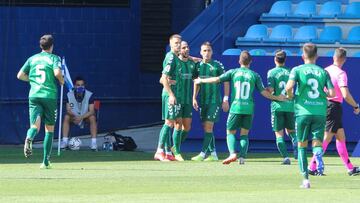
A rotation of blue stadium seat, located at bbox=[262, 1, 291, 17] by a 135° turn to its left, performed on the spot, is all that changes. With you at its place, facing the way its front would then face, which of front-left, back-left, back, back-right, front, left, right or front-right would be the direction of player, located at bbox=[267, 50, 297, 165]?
right

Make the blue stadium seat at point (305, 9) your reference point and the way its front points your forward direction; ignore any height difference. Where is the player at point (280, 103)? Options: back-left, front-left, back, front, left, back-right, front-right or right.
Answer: front-left

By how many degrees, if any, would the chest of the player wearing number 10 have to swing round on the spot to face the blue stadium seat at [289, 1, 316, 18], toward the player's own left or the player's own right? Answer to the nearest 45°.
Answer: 0° — they already face it

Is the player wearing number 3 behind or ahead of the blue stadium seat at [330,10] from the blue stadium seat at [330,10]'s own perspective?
ahead

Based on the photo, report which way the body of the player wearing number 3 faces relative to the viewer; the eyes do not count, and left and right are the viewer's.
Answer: facing away from the viewer

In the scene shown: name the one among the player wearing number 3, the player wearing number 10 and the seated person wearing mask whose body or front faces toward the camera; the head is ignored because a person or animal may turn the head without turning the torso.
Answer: the seated person wearing mask

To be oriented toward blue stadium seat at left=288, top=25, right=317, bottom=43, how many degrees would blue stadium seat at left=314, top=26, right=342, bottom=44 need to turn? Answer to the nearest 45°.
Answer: approximately 45° to its right

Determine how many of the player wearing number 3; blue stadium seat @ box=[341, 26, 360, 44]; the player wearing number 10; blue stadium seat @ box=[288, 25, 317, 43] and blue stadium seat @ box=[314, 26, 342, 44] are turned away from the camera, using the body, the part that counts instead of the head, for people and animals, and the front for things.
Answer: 2

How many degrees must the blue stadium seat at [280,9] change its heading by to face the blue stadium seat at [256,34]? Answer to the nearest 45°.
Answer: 0° — it already faces it

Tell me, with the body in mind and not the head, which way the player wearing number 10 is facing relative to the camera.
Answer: away from the camera

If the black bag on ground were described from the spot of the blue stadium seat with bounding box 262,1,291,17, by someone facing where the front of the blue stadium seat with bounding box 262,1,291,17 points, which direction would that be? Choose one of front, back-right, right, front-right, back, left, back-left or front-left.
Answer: front
